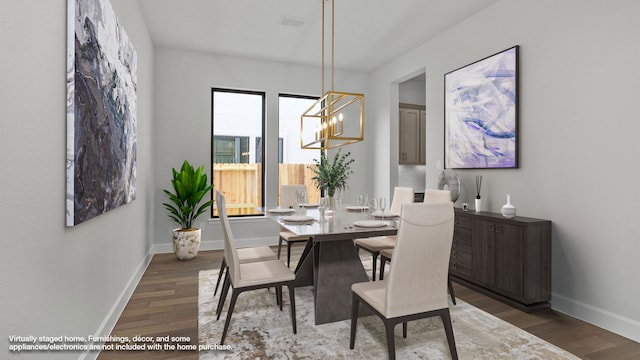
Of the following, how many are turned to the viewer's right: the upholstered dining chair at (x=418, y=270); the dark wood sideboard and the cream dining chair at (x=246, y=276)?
1

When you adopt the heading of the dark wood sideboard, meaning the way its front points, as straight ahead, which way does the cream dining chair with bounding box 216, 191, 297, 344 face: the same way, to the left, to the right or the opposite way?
the opposite way

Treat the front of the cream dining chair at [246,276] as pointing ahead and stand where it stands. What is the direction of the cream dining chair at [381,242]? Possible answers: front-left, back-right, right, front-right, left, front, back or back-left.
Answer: front-left

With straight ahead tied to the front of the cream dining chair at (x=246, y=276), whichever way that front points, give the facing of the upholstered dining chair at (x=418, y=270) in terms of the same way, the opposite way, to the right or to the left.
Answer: to the left

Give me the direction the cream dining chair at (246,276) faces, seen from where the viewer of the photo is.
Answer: facing to the right of the viewer

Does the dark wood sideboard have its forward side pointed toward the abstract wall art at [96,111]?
yes

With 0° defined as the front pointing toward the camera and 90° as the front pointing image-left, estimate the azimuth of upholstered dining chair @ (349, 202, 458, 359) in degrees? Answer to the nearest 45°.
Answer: approximately 135°

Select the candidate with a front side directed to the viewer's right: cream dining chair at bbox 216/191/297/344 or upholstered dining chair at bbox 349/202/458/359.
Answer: the cream dining chair

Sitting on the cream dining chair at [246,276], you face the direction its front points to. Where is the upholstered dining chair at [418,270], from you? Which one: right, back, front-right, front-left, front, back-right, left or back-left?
front-right

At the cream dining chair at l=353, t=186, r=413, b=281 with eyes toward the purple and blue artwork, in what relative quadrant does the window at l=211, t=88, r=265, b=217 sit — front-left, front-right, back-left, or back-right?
back-left

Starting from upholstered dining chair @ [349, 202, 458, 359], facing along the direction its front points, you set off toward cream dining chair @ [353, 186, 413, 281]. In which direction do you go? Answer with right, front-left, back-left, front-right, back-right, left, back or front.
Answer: front-right

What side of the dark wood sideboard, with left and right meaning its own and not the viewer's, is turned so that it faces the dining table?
front

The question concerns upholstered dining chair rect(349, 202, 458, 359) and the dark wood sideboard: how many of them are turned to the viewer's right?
0

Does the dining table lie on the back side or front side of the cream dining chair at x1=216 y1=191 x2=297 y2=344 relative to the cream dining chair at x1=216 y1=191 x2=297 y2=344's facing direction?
on the front side

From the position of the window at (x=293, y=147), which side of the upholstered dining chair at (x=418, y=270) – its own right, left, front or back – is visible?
front

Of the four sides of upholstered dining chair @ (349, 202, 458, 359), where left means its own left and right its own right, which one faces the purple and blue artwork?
right
